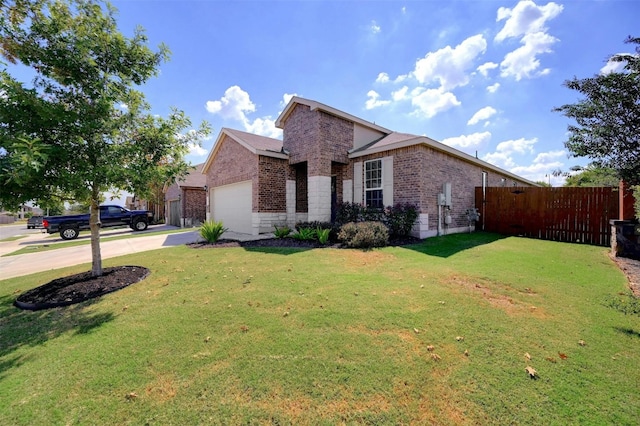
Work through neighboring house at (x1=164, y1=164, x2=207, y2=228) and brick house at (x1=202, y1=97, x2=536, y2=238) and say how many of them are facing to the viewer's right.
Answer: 0

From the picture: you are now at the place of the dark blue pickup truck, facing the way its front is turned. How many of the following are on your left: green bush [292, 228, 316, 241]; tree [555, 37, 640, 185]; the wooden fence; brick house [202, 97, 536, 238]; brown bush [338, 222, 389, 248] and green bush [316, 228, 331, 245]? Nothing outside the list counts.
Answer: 0

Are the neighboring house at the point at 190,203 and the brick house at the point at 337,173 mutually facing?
no

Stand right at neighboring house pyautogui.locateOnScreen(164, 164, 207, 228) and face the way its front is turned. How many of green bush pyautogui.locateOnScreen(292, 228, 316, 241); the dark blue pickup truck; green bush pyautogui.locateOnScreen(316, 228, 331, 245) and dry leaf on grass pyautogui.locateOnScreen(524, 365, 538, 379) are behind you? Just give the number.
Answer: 0

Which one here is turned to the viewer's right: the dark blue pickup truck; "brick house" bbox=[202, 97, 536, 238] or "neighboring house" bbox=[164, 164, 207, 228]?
the dark blue pickup truck

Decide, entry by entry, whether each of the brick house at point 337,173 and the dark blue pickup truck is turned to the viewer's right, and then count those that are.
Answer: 1

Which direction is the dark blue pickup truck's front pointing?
to the viewer's right

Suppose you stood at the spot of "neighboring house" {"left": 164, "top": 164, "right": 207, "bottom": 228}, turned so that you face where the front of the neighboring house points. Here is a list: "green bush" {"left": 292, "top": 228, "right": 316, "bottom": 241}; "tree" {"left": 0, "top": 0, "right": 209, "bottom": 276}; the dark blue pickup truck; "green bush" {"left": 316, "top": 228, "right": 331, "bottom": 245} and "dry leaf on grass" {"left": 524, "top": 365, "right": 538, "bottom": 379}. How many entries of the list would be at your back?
0

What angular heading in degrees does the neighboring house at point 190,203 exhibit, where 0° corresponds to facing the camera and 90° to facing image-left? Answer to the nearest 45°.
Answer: approximately 45°

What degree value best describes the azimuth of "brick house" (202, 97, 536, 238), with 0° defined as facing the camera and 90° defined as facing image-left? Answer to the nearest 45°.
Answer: approximately 45°

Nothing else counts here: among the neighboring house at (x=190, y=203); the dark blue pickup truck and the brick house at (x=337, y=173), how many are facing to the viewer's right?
1

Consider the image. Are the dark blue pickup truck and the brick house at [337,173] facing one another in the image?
no

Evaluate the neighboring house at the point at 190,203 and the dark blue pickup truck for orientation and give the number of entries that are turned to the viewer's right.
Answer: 1

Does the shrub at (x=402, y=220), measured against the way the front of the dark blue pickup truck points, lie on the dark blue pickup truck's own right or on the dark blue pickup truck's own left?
on the dark blue pickup truck's own right

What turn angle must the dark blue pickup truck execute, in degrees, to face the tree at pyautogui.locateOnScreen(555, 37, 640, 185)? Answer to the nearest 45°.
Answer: approximately 90° to its right

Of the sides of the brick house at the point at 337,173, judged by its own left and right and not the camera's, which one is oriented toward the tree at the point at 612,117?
left

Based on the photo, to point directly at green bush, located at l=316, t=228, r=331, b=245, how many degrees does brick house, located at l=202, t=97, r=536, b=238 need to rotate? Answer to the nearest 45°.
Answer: approximately 45° to its left

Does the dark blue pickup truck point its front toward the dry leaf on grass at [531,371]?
no
